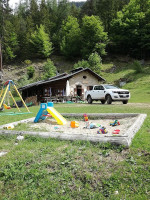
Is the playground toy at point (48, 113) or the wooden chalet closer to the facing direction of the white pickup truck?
the playground toy

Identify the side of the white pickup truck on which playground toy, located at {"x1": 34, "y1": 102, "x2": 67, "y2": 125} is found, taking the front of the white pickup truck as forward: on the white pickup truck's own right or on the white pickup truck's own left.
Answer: on the white pickup truck's own right

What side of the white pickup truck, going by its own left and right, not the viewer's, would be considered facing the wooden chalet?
back

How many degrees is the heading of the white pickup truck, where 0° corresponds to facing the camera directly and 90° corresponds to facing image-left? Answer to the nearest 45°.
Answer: approximately 315°
